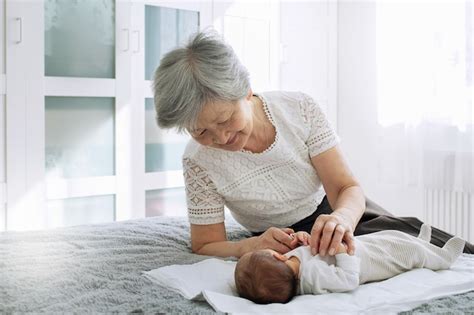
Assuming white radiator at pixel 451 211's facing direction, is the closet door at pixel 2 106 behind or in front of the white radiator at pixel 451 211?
in front

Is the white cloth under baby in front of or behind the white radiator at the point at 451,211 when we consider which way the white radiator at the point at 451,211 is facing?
in front

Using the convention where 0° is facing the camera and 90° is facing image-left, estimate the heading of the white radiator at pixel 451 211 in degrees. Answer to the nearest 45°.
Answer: approximately 45°

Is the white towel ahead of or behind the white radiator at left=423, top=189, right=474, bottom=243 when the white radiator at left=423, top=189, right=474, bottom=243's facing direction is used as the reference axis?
ahead
